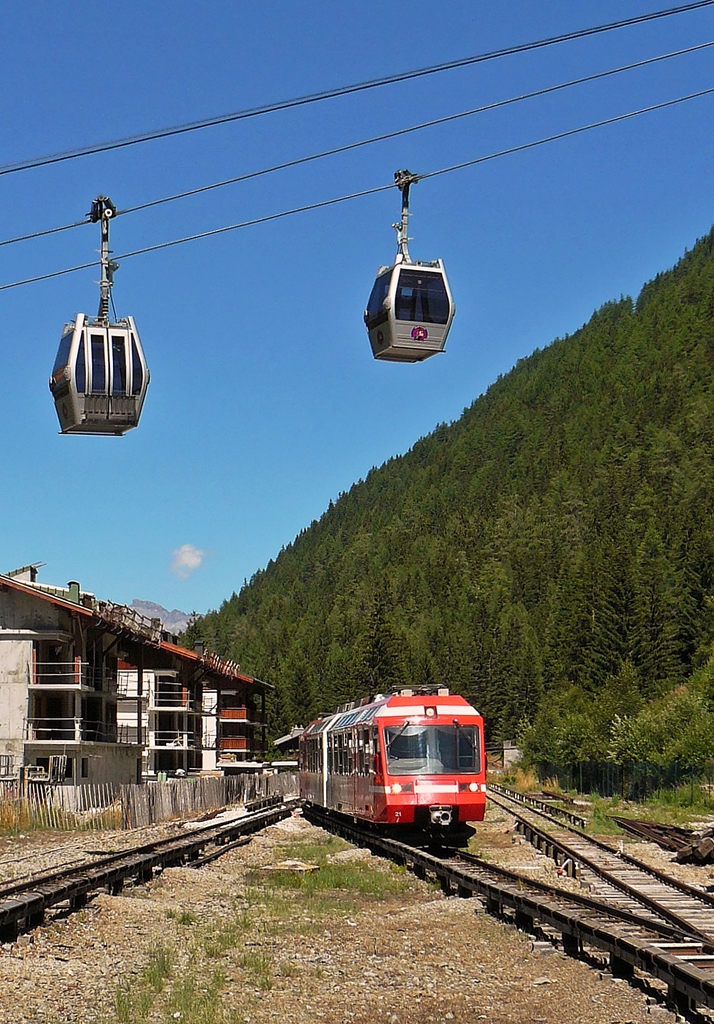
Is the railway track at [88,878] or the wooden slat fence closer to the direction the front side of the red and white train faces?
the railway track

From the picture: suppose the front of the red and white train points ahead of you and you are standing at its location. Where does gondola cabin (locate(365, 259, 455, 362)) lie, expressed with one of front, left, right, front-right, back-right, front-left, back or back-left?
front-right

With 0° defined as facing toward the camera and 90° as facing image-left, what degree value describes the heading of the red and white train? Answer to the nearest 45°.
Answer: approximately 315°

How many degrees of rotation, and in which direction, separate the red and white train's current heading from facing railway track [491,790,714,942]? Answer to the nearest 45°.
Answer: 0° — it already faces it

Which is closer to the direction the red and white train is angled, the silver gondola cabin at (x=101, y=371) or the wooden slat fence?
the silver gondola cabin
